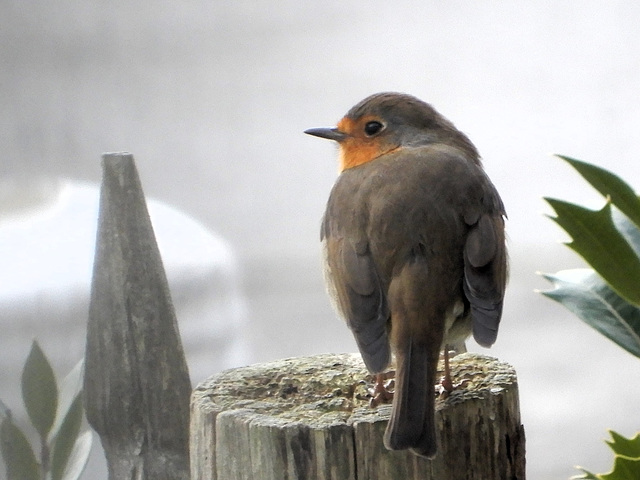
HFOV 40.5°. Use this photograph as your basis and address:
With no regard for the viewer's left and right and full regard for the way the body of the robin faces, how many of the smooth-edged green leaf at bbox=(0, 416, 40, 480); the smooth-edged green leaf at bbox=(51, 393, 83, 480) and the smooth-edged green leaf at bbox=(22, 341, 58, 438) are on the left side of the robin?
3

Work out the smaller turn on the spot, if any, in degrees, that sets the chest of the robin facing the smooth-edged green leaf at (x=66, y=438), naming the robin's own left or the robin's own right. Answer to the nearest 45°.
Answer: approximately 90° to the robin's own left

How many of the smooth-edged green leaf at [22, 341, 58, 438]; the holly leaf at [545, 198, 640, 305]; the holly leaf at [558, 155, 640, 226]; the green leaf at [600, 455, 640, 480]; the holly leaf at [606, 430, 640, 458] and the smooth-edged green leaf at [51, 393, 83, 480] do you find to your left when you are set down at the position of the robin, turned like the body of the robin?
2

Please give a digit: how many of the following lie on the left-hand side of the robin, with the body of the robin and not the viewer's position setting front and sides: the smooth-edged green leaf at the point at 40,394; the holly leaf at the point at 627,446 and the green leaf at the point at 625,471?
1

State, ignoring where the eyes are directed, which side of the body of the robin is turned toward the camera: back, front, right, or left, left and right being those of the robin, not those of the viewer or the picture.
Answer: back

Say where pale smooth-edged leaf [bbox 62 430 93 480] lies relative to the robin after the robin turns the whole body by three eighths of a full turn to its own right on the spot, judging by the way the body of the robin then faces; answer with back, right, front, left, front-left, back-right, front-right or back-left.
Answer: back-right

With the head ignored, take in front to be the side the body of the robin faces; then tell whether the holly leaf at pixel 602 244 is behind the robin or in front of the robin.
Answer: behind

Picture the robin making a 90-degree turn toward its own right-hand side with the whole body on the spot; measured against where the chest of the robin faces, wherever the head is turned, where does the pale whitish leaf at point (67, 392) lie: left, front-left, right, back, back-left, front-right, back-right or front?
back

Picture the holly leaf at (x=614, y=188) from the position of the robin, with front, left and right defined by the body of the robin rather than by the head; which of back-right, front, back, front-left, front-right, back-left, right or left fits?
back-right

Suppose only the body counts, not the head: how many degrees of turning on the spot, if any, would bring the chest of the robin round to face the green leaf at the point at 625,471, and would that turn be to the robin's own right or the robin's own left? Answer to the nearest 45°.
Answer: approximately 135° to the robin's own right

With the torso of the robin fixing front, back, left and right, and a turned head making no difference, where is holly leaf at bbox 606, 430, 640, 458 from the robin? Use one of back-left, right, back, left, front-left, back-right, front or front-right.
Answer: back-right
